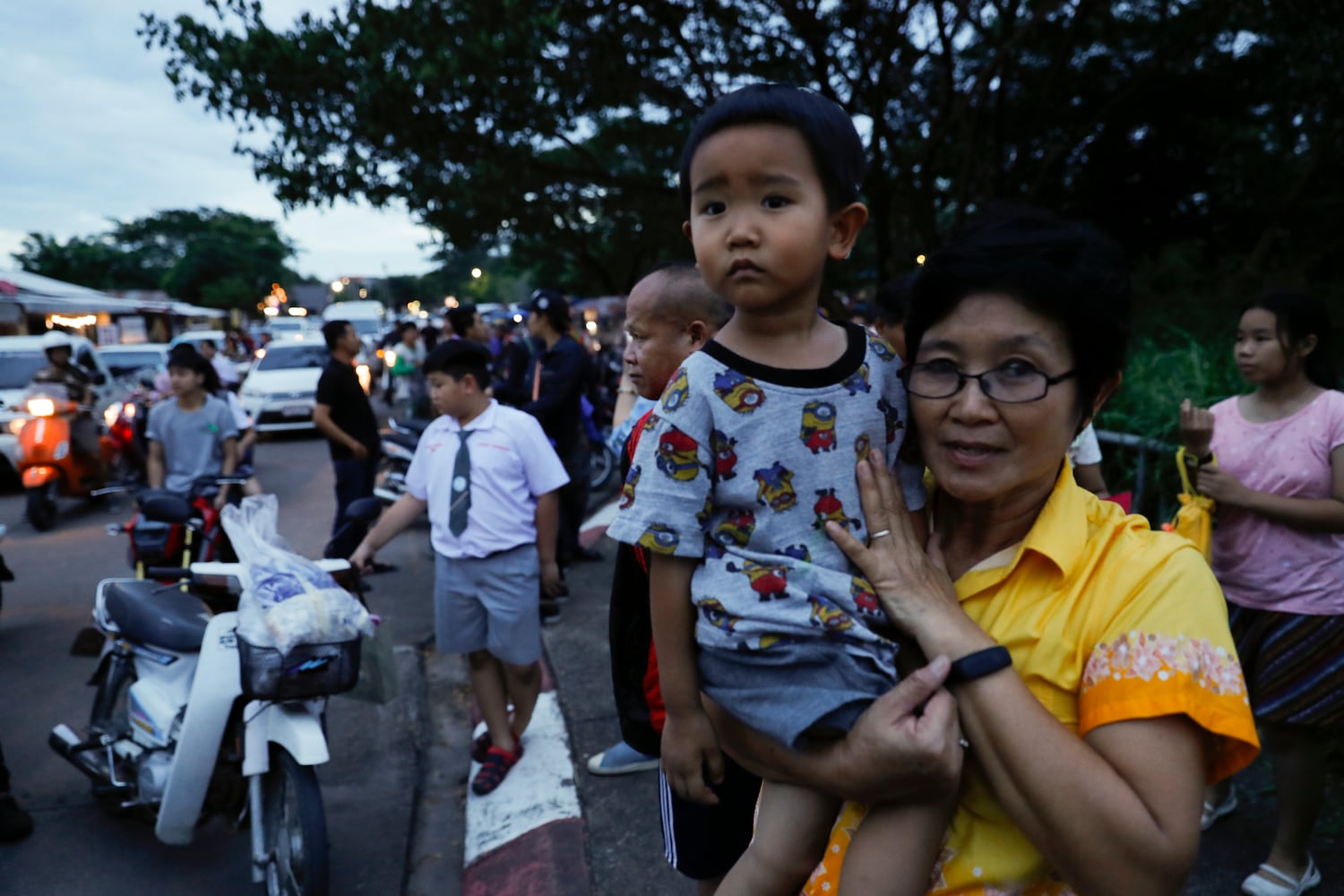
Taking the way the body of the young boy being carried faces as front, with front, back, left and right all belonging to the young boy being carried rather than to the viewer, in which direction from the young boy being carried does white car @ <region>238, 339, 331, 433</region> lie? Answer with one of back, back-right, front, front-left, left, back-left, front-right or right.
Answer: back-right

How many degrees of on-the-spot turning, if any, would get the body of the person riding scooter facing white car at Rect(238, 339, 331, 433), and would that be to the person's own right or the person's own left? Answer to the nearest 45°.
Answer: approximately 180°

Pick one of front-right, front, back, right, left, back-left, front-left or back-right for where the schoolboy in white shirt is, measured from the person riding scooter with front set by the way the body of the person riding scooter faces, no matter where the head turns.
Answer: front-left

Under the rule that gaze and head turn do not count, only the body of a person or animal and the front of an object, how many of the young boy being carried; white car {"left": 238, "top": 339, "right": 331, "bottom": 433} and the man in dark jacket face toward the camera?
2

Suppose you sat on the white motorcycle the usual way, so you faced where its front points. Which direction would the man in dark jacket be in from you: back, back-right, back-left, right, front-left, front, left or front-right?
left

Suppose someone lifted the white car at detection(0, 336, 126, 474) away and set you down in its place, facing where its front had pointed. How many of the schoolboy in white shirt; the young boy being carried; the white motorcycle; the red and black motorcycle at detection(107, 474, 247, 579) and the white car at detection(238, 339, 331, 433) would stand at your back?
1

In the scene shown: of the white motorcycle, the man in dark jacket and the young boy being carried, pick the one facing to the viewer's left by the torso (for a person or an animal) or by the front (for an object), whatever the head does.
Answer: the man in dark jacket

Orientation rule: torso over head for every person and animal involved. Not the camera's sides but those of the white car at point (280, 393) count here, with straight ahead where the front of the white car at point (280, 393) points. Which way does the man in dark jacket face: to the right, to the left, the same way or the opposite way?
to the right

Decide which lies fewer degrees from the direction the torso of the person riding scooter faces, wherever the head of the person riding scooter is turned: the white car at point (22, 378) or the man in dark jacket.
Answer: the man in dark jacket

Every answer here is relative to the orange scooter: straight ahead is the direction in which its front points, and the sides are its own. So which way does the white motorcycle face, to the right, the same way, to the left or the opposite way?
to the left

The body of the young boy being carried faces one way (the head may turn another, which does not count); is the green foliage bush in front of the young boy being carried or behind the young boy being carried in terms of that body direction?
behind

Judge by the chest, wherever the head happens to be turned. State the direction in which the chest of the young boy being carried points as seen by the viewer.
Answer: toward the camera

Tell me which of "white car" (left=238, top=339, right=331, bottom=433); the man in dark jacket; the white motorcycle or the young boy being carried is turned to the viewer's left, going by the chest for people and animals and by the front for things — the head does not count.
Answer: the man in dark jacket

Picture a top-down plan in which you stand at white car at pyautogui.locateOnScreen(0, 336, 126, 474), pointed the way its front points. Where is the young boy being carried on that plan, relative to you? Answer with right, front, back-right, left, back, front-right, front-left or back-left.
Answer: front-left

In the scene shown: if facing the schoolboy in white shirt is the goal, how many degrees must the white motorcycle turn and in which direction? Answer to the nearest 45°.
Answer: approximately 45° to its left

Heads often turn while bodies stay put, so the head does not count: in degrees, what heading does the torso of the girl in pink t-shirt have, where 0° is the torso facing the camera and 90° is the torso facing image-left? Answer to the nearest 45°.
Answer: approximately 45°

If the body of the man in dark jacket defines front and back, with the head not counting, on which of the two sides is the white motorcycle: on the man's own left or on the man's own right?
on the man's own left
